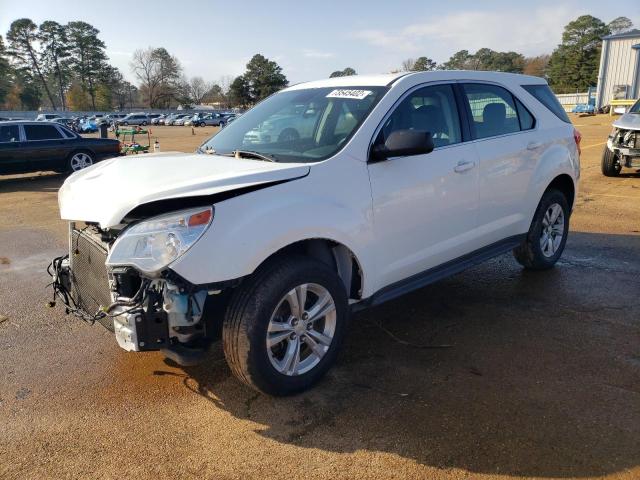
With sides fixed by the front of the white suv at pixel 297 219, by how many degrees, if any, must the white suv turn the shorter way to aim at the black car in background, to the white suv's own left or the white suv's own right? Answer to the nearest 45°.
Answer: approximately 90° to the white suv's own right

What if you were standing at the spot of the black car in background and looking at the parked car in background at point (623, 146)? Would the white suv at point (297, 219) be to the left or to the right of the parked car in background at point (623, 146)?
right

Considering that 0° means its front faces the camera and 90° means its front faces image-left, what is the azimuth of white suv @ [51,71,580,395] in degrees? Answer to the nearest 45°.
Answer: approximately 45°

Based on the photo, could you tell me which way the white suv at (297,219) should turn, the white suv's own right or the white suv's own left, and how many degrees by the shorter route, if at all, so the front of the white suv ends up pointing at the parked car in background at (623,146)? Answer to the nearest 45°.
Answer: approximately 180°

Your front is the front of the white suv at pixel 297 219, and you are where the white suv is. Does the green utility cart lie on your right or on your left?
on your right
